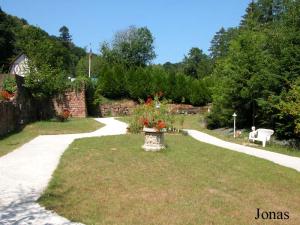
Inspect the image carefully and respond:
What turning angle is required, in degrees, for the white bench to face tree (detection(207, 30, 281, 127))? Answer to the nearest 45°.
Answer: approximately 135° to its right

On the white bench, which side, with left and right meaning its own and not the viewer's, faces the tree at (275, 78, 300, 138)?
back

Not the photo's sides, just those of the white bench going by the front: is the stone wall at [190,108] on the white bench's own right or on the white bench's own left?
on the white bench's own right

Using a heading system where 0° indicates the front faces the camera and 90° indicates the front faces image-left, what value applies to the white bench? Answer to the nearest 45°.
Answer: approximately 45°
